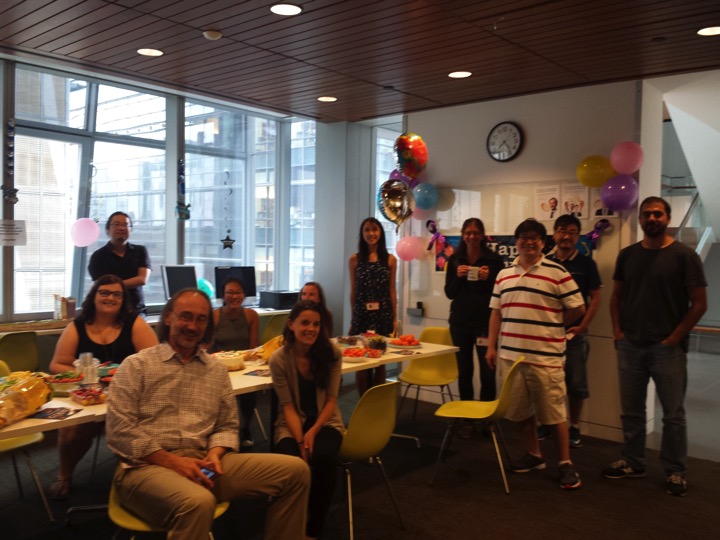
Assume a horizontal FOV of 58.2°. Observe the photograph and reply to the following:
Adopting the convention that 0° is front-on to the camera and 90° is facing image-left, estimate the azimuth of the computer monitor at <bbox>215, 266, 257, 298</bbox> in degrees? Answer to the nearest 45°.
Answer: approximately 0°

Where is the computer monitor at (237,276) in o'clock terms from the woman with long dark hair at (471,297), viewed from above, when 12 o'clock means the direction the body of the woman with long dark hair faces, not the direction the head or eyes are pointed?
The computer monitor is roughly at 4 o'clock from the woman with long dark hair.

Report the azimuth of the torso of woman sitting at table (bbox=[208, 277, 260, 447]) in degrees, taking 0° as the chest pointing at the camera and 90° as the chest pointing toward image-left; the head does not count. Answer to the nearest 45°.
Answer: approximately 0°
